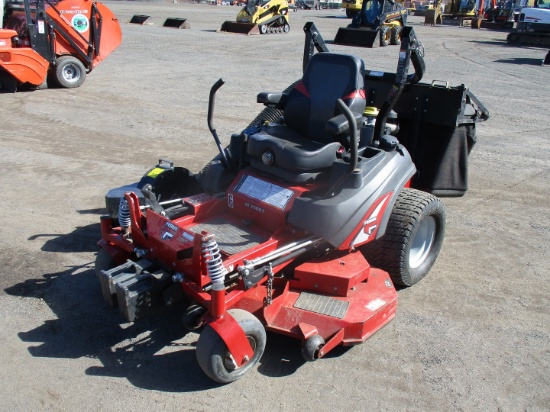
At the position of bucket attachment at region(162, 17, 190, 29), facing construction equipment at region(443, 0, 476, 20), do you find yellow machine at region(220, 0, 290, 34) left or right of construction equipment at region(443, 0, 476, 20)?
right

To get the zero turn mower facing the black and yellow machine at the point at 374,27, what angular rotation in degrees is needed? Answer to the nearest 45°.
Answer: approximately 135° to its right

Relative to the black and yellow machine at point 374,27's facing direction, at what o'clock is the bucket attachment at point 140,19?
The bucket attachment is roughly at 2 o'clock from the black and yellow machine.

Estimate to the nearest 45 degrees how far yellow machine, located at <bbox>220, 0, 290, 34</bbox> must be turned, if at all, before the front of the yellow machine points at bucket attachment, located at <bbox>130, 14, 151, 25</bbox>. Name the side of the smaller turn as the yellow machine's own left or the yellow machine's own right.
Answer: approximately 45° to the yellow machine's own right

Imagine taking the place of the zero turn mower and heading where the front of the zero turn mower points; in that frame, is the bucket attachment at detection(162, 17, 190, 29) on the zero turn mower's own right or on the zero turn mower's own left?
on the zero turn mower's own right

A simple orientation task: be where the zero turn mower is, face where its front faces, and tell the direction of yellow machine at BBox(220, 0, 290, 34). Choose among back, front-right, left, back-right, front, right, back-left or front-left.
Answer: back-right

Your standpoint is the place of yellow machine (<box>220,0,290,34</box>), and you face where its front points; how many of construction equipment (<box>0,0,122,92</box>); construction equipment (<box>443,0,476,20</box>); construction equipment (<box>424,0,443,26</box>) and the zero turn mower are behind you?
2

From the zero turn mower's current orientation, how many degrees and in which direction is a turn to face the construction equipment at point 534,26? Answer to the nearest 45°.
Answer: approximately 180°

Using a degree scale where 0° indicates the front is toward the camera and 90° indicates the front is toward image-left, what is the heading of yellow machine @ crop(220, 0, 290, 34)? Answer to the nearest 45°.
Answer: approximately 45°

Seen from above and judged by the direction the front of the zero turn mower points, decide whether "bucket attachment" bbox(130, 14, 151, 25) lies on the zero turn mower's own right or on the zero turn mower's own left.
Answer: on the zero turn mower's own right

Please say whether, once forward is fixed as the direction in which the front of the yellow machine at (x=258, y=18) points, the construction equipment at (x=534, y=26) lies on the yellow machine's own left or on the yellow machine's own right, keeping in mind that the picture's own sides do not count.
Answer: on the yellow machine's own left
